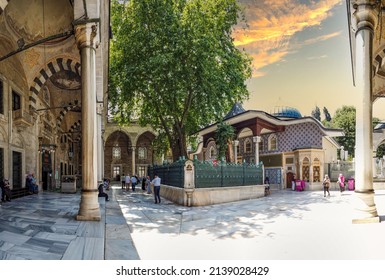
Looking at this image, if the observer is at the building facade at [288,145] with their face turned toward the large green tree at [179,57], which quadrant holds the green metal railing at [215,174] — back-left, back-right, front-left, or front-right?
front-left

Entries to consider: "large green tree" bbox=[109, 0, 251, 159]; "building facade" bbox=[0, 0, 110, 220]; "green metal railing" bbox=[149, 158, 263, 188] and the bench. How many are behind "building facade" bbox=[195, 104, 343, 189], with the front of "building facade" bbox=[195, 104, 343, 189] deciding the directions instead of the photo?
0

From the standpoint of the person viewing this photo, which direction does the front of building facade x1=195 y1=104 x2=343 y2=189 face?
facing the viewer and to the left of the viewer

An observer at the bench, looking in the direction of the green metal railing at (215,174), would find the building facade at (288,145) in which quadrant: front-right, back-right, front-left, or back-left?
front-left

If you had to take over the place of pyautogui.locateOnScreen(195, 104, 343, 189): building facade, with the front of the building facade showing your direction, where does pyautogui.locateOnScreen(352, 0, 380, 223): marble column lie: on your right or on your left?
on your left

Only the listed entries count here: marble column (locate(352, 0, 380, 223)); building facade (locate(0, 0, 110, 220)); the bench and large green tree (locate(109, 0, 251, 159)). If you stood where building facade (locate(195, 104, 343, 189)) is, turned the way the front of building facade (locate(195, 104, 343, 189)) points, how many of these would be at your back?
0

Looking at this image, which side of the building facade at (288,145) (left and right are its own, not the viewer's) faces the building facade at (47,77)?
front
